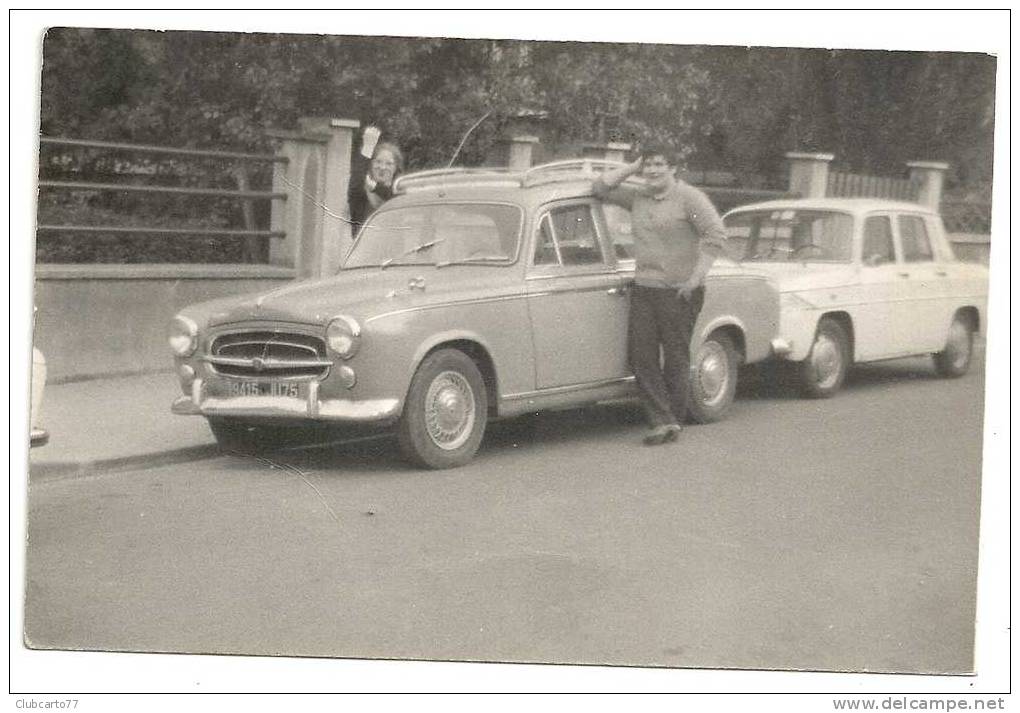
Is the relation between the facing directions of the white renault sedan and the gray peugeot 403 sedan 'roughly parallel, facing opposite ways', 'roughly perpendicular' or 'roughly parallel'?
roughly parallel

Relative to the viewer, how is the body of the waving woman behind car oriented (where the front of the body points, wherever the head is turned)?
toward the camera

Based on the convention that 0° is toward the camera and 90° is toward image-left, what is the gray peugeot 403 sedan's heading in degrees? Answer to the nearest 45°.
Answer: approximately 45°

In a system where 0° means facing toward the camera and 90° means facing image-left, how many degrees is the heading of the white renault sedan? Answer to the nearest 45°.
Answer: approximately 45°

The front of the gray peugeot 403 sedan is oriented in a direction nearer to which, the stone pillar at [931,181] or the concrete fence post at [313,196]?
the concrete fence post

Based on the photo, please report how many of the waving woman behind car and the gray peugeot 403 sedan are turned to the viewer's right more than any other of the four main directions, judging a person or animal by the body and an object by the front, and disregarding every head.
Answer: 0
